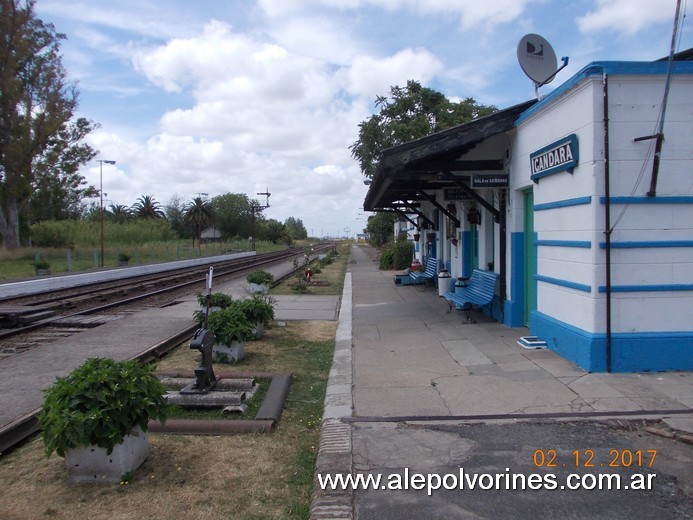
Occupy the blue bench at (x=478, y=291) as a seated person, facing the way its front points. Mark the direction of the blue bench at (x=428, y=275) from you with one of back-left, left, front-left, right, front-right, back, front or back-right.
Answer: back-right

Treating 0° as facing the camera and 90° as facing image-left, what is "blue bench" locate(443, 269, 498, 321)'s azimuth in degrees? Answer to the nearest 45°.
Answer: approximately 45°

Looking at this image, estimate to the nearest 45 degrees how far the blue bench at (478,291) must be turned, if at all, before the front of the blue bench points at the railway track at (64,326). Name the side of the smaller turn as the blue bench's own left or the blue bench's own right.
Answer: approximately 45° to the blue bench's own right

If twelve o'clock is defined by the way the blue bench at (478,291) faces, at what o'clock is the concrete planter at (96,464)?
The concrete planter is roughly at 11 o'clock from the blue bench.

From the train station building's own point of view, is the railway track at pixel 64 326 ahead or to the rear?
ahead

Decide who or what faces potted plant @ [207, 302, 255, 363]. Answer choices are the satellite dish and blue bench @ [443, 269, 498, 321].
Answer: the blue bench

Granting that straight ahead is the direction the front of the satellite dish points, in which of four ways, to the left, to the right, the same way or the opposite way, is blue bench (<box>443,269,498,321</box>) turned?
to the right

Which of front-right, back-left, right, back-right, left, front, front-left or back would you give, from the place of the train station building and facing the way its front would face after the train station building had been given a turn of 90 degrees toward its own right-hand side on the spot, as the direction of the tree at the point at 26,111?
front-left

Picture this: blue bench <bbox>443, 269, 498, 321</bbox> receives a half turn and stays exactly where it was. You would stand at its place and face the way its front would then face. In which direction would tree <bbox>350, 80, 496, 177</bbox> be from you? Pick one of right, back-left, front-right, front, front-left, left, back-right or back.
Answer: front-left

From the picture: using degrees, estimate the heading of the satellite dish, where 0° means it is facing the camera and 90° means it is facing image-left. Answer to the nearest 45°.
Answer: approximately 315°

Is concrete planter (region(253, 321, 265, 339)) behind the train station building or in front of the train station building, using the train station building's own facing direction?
in front

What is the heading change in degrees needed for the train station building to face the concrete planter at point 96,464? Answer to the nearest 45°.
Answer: approximately 45° to its left

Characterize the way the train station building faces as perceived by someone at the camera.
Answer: facing to the left of the viewer
